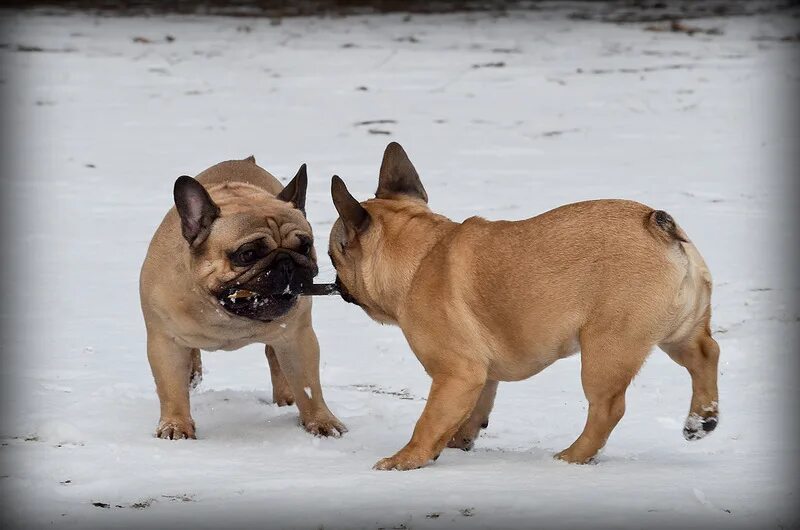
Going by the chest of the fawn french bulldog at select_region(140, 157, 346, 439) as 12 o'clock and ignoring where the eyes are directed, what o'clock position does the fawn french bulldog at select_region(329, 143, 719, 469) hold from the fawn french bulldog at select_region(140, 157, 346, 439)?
the fawn french bulldog at select_region(329, 143, 719, 469) is roughly at 10 o'clock from the fawn french bulldog at select_region(140, 157, 346, 439).

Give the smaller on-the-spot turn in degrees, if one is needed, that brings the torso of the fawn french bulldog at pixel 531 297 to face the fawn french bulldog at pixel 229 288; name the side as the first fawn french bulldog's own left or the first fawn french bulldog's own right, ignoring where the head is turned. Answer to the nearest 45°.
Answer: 0° — it already faces it

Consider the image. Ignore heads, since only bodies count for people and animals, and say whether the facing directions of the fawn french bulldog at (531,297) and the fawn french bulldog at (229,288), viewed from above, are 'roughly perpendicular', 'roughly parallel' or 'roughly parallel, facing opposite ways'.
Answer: roughly perpendicular

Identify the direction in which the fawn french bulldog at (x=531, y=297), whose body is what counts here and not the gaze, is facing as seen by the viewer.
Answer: to the viewer's left

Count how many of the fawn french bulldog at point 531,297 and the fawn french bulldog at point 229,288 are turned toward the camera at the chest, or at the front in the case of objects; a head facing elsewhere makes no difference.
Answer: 1
